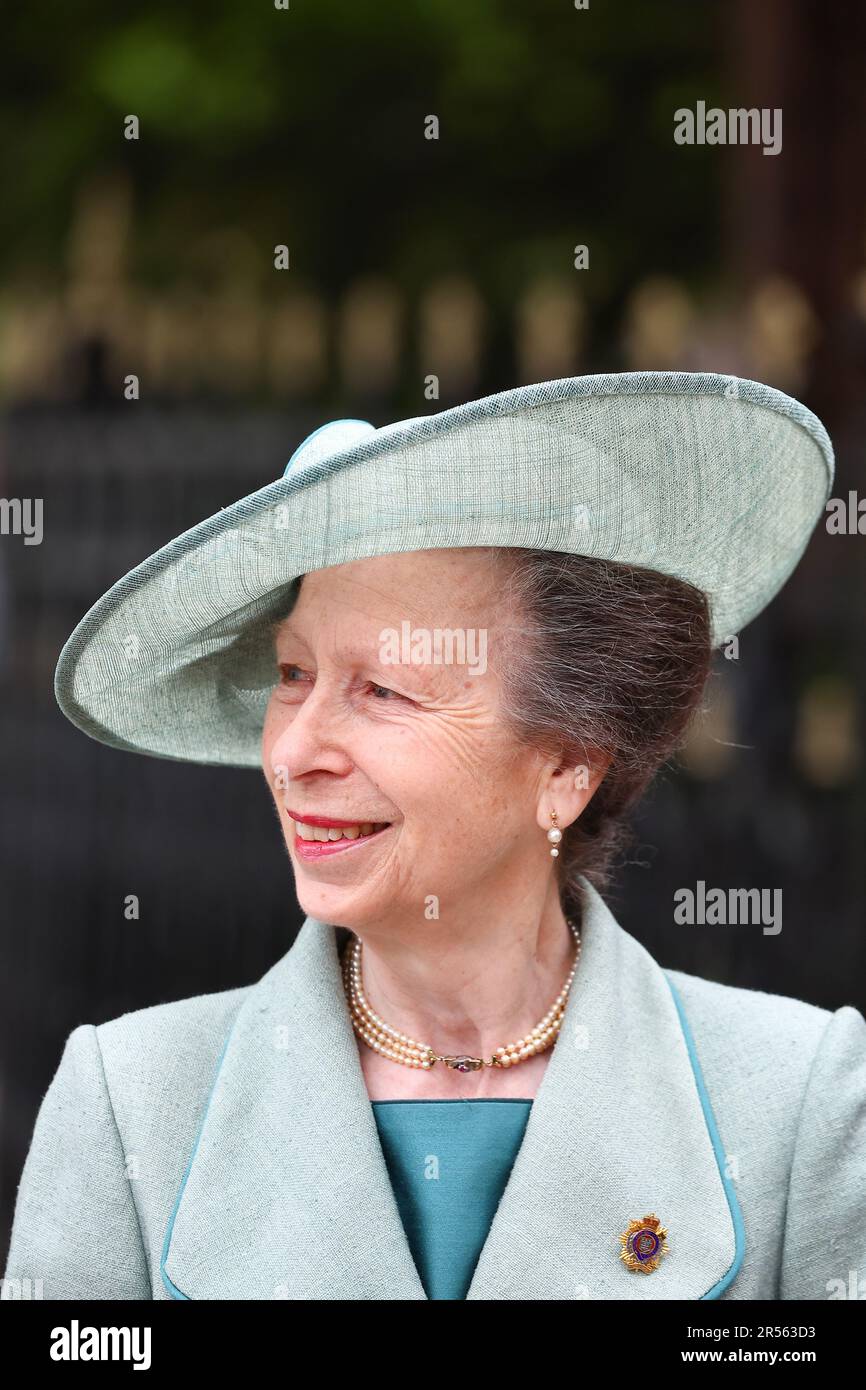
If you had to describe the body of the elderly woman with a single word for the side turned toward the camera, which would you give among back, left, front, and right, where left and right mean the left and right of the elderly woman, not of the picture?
front
